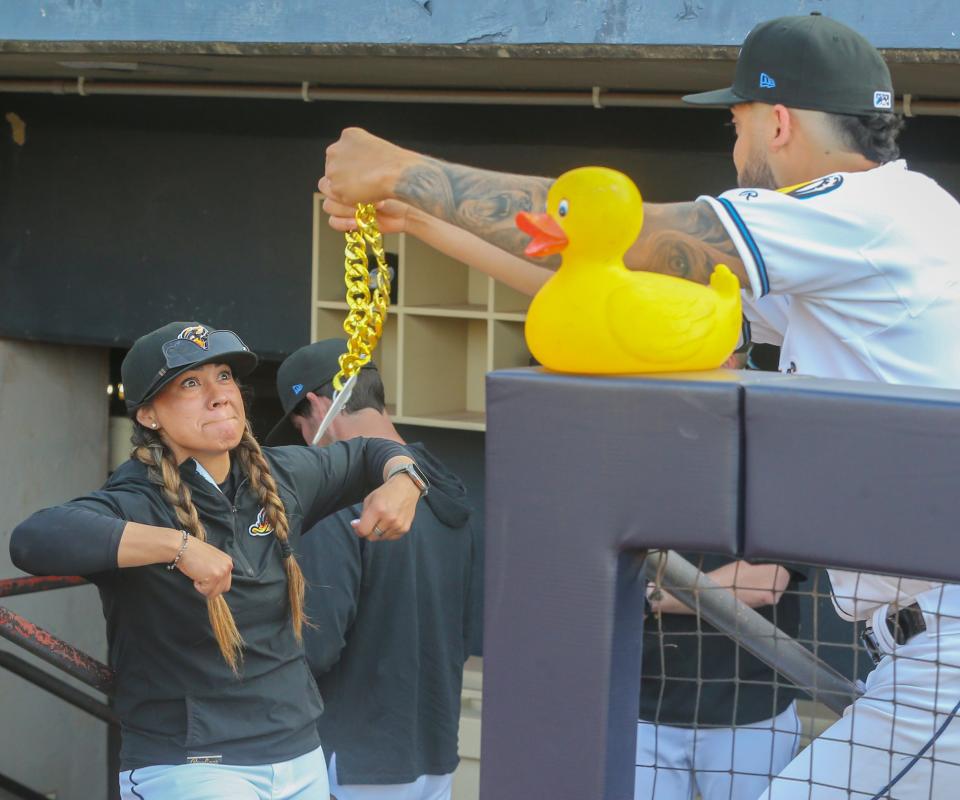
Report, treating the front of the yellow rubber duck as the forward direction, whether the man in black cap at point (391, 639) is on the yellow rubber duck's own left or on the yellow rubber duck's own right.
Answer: on the yellow rubber duck's own right

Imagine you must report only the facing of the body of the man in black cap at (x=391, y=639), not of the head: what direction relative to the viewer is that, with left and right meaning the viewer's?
facing away from the viewer and to the left of the viewer

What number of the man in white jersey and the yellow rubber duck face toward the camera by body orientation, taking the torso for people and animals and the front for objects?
0

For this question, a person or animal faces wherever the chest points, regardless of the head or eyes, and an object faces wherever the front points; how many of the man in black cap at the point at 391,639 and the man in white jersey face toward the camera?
0

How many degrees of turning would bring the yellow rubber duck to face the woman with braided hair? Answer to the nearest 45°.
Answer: approximately 45° to its right

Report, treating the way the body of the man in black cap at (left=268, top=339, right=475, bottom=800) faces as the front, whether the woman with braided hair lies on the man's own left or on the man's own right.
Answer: on the man's own left

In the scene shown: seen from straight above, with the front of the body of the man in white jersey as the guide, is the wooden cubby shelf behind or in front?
in front

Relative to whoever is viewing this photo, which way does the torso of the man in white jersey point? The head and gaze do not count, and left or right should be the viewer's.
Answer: facing away from the viewer and to the left of the viewer

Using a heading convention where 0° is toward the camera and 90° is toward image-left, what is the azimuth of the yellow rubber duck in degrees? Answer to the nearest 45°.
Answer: approximately 90°

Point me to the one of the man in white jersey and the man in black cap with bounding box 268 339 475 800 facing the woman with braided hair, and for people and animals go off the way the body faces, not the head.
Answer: the man in white jersey

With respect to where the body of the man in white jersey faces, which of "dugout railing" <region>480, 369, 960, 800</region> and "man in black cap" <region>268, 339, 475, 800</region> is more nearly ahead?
the man in black cap
